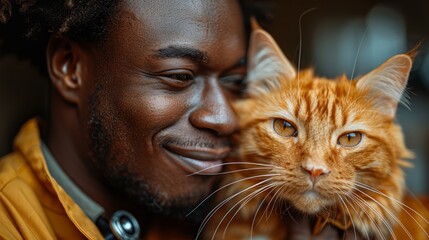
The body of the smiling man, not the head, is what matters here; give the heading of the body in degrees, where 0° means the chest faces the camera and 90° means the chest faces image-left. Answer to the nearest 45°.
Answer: approximately 315°

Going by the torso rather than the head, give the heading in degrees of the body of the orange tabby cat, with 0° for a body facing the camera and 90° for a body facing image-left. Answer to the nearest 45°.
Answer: approximately 0°
